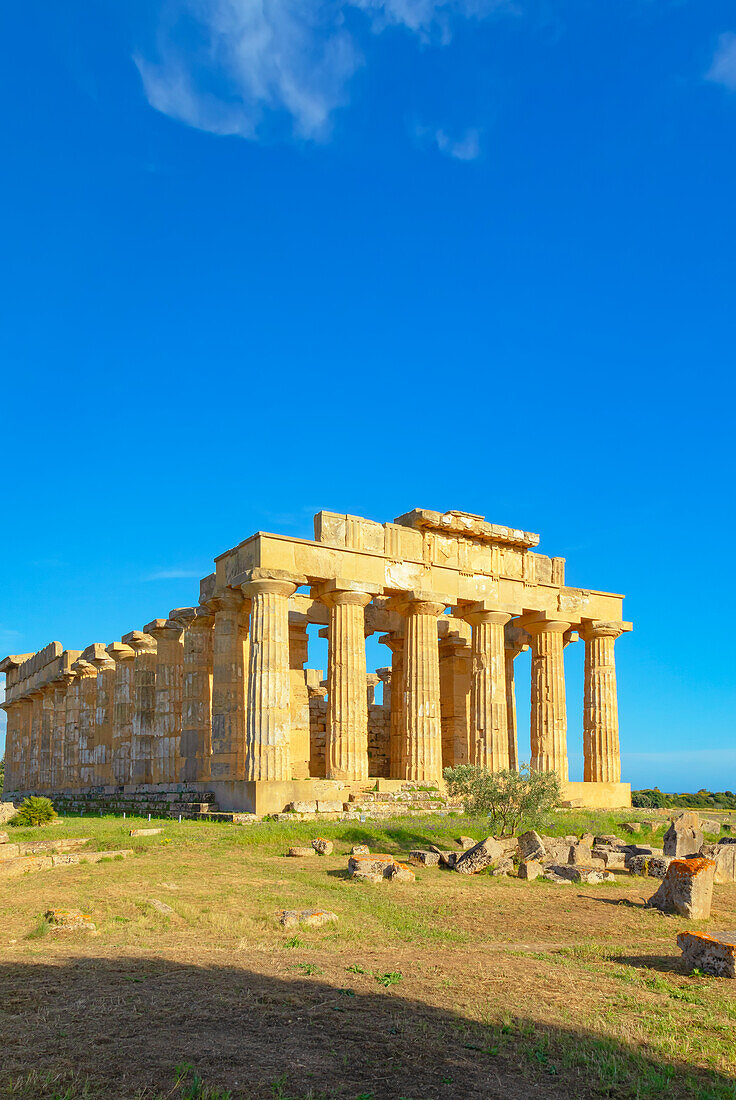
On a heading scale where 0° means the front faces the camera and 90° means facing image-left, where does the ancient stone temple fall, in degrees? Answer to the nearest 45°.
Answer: approximately 315°

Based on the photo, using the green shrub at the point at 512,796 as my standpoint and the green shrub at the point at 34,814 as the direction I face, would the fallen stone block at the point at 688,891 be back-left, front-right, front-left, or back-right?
back-left

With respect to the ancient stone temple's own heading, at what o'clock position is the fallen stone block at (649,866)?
The fallen stone block is roughly at 1 o'clock from the ancient stone temple.

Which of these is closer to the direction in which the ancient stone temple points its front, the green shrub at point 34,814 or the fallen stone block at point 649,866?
the fallen stone block
